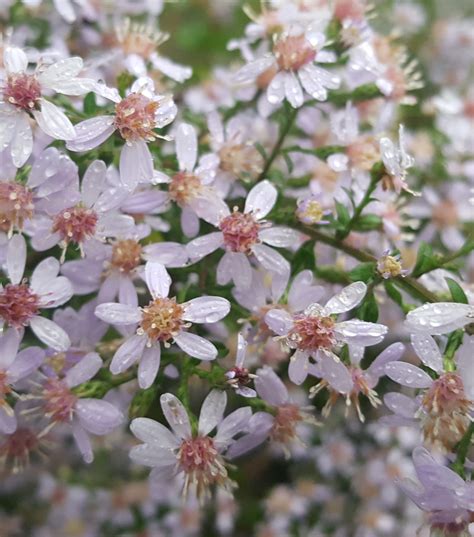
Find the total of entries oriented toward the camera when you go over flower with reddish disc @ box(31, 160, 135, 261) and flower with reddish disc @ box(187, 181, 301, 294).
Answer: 2

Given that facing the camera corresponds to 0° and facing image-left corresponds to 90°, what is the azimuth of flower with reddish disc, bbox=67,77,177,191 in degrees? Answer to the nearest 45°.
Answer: approximately 0°

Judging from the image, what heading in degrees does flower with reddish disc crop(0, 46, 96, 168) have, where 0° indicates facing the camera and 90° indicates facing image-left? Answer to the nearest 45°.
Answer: approximately 0°
